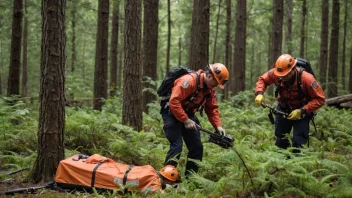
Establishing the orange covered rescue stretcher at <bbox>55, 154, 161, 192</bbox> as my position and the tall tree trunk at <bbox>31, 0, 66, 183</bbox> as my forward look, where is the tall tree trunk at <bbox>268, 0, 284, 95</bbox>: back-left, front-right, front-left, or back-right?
back-right

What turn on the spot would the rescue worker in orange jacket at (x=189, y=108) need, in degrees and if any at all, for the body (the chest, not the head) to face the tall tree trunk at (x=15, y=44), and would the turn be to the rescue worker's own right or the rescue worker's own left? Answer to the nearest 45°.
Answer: approximately 180°

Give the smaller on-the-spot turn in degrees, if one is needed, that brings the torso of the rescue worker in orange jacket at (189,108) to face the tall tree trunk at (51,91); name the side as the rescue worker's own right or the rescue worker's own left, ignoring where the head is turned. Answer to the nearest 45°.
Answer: approximately 135° to the rescue worker's own right

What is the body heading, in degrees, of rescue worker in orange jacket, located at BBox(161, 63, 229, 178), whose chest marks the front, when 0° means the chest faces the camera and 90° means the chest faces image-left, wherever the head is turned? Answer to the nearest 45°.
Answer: approximately 315°

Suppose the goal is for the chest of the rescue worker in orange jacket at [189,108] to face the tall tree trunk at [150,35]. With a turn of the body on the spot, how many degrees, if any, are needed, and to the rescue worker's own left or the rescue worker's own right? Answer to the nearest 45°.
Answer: approximately 135° to the rescue worker's own left

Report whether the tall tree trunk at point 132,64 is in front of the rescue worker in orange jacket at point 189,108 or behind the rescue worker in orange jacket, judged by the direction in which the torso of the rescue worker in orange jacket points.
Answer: behind

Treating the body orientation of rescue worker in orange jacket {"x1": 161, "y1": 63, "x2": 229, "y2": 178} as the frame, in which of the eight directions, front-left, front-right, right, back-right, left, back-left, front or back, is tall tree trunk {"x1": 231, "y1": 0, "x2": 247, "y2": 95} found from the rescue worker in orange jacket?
back-left

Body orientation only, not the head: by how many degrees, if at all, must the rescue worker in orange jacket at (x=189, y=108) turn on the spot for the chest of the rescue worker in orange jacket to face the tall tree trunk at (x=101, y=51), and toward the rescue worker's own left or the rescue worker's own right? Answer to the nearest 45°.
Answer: approximately 180°

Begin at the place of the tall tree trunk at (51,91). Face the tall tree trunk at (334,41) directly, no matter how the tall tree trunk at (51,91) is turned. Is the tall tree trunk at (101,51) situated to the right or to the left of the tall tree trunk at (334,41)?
left

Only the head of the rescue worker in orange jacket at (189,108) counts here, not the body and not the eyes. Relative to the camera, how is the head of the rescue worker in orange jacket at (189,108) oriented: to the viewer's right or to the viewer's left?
to the viewer's right

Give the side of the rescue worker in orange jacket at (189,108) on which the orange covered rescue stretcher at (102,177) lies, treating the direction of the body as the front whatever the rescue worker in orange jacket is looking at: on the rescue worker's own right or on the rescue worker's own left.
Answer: on the rescue worker's own right

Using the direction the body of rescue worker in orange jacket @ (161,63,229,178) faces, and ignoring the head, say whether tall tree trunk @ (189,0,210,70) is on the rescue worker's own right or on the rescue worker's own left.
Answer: on the rescue worker's own left

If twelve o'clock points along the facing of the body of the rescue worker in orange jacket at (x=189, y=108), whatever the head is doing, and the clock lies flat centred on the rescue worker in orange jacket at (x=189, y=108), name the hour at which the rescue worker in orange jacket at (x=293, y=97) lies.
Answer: the rescue worker in orange jacket at (x=293, y=97) is roughly at 10 o'clock from the rescue worker in orange jacket at (x=189, y=108).
